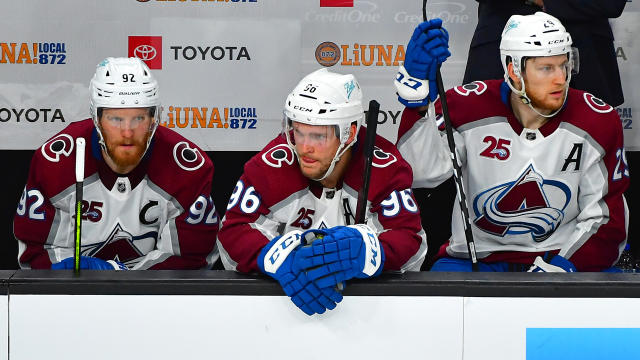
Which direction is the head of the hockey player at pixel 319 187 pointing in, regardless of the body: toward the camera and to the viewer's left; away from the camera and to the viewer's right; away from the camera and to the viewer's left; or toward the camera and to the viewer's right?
toward the camera and to the viewer's left

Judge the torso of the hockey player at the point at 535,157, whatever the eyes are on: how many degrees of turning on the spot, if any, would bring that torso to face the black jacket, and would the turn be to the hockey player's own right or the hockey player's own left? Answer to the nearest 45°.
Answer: approximately 180°

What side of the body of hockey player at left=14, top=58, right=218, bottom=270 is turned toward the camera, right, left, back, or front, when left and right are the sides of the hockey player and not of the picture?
front

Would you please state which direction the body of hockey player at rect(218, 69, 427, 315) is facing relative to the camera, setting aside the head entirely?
toward the camera

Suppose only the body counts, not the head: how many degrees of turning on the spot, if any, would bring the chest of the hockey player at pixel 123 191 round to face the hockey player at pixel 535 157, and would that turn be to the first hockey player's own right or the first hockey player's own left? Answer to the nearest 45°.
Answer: approximately 90° to the first hockey player's own left

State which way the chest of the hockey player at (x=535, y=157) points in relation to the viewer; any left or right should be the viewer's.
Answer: facing the viewer

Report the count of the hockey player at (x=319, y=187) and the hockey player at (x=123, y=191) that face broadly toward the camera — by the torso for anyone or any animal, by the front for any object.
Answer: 2

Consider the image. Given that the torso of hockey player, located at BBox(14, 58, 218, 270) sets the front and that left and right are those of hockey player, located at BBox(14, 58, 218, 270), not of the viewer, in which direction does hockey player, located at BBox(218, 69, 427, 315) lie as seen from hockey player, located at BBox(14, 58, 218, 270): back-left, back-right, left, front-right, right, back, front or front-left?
front-left

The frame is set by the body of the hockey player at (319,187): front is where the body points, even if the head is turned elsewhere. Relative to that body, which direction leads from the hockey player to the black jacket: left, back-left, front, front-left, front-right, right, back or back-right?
back-left

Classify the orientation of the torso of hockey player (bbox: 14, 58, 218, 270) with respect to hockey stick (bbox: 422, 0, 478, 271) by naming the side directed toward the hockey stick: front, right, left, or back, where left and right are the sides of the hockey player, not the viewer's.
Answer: left

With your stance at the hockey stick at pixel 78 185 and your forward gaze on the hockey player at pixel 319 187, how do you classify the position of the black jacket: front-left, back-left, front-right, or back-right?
front-left
